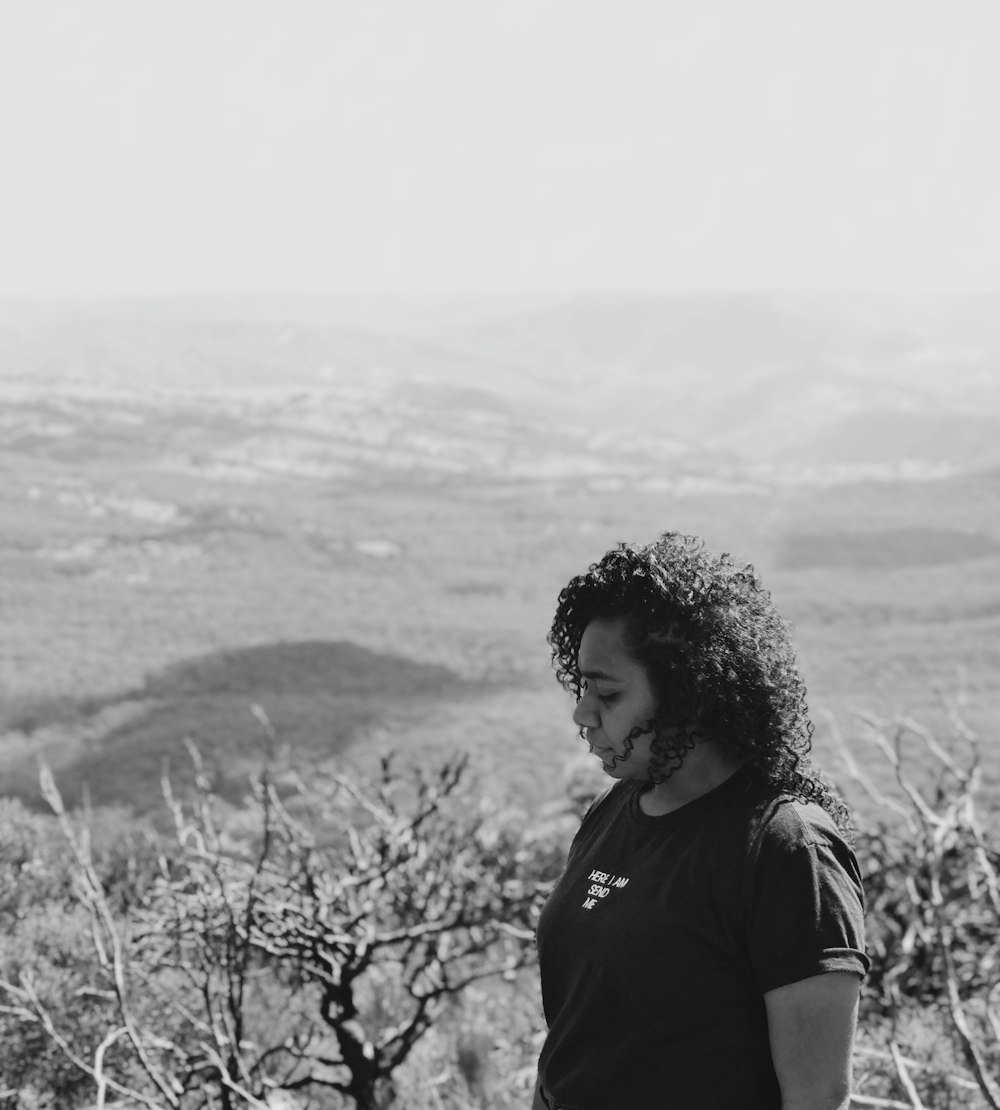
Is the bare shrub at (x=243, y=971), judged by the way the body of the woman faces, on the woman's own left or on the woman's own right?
on the woman's own right

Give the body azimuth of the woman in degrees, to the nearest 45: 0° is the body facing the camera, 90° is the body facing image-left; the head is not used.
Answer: approximately 45°

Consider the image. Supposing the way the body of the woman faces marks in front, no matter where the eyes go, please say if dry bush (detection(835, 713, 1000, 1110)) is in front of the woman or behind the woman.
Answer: behind
